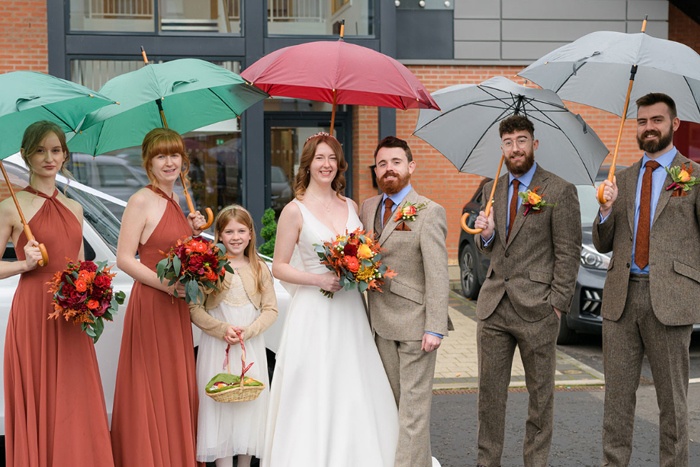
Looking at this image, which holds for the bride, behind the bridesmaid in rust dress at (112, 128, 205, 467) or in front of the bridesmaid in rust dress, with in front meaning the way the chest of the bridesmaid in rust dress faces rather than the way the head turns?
in front

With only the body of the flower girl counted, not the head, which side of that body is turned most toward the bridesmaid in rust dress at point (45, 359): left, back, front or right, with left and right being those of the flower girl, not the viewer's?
right

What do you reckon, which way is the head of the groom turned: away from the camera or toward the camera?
toward the camera

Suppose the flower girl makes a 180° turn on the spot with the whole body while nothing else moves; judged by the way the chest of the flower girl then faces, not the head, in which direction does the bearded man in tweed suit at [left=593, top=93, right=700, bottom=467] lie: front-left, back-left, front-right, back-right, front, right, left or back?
right

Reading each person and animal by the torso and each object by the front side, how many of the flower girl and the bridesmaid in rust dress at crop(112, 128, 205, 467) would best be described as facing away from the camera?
0

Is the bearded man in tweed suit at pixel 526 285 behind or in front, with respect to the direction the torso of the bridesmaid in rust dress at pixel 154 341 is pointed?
in front

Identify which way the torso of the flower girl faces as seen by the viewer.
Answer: toward the camera

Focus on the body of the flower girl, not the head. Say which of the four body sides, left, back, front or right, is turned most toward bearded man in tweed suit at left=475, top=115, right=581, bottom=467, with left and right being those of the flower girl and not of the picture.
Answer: left

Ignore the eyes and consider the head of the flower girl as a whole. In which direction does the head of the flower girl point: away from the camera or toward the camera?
toward the camera
